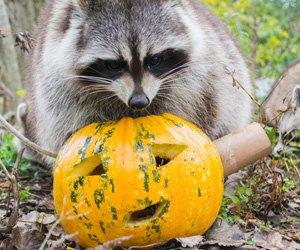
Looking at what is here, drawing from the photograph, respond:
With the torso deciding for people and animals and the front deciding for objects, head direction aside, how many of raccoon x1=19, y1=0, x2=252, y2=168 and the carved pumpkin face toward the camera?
2

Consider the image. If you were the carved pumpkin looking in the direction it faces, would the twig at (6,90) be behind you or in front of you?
behind

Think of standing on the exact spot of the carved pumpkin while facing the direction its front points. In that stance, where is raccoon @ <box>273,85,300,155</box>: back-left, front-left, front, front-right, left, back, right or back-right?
back-left

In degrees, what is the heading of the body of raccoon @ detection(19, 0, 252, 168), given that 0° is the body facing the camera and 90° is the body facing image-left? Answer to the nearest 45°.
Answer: approximately 0°

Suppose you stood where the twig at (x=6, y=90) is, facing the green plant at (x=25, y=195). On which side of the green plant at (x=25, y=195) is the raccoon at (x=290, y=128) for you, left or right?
left

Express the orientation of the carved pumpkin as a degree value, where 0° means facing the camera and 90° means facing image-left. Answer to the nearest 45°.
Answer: approximately 0°

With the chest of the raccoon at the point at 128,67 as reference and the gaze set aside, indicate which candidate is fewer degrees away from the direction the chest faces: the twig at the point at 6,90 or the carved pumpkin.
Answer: the carved pumpkin

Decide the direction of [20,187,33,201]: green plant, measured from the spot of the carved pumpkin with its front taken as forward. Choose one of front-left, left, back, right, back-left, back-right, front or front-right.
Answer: back-right

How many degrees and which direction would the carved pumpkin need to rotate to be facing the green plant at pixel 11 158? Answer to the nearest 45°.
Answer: approximately 135° to its right

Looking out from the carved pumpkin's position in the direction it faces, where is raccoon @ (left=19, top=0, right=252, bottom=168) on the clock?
The raccoon is roughly at 6 o'clock from the carved pumpkin.
